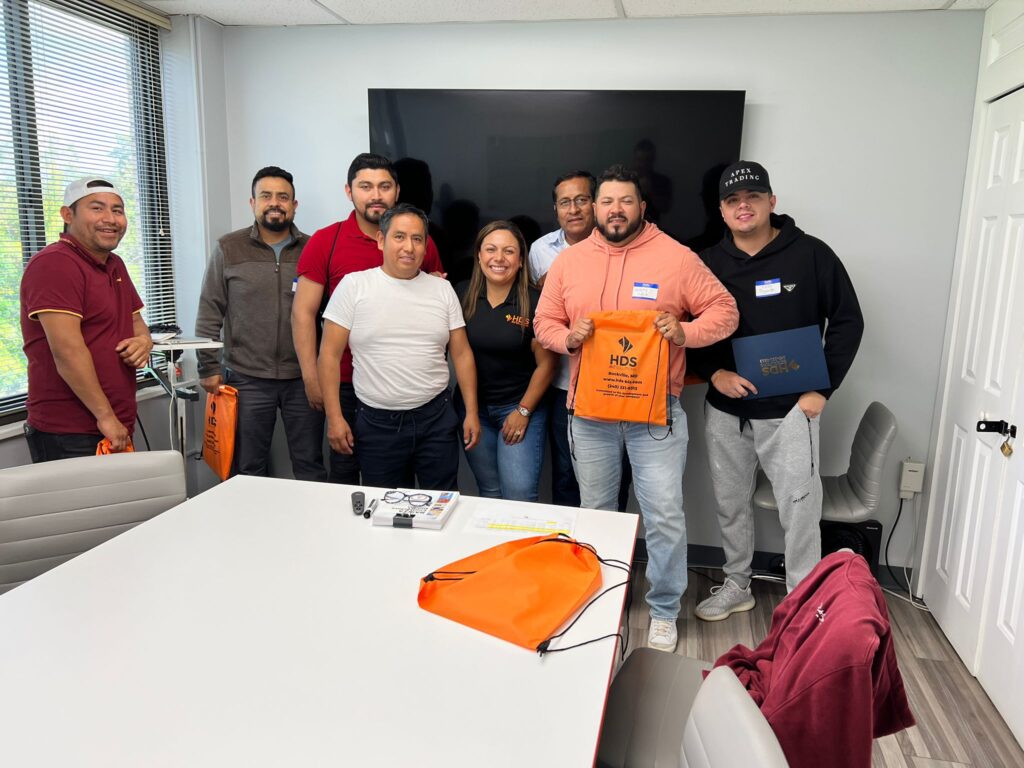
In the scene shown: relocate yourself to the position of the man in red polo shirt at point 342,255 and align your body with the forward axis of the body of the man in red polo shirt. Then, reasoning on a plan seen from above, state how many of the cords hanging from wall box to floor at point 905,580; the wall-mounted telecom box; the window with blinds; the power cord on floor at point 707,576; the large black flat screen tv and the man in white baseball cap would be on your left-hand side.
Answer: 4

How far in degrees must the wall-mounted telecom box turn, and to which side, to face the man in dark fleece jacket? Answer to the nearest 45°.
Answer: approximately 45° to its right

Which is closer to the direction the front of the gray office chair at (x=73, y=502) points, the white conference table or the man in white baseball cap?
the white conference table

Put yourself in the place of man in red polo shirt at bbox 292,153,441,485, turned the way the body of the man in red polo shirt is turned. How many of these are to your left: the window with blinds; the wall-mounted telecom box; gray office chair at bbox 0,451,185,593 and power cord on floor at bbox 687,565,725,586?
2

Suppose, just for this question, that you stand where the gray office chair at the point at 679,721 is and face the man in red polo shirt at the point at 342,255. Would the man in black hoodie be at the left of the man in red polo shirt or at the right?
right

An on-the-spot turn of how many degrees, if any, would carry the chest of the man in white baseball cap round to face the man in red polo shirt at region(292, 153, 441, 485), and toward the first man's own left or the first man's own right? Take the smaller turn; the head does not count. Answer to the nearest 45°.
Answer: approximately 45° to the first man's own left

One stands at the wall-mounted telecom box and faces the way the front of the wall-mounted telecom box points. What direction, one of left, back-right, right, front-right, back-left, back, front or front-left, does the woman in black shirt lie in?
front-right

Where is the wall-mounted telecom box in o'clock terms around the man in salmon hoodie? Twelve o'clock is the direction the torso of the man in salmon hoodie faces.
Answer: The wall-mounted telecom box is roughly at 8 o'clock from the man in salmon hoodie.

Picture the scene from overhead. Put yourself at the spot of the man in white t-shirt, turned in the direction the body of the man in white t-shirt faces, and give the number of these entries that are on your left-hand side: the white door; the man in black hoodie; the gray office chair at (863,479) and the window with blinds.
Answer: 3

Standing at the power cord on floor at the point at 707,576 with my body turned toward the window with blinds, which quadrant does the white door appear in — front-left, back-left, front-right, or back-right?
back-left
